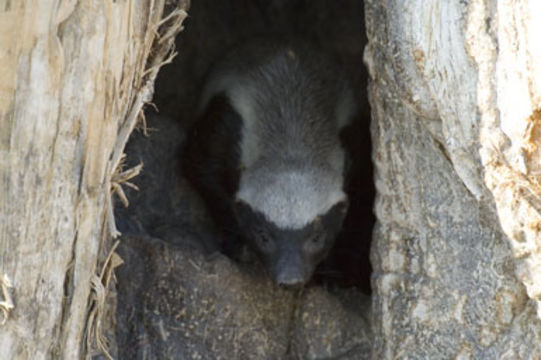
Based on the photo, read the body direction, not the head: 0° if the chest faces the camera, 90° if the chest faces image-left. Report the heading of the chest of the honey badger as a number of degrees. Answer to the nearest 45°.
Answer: approximately 0°
